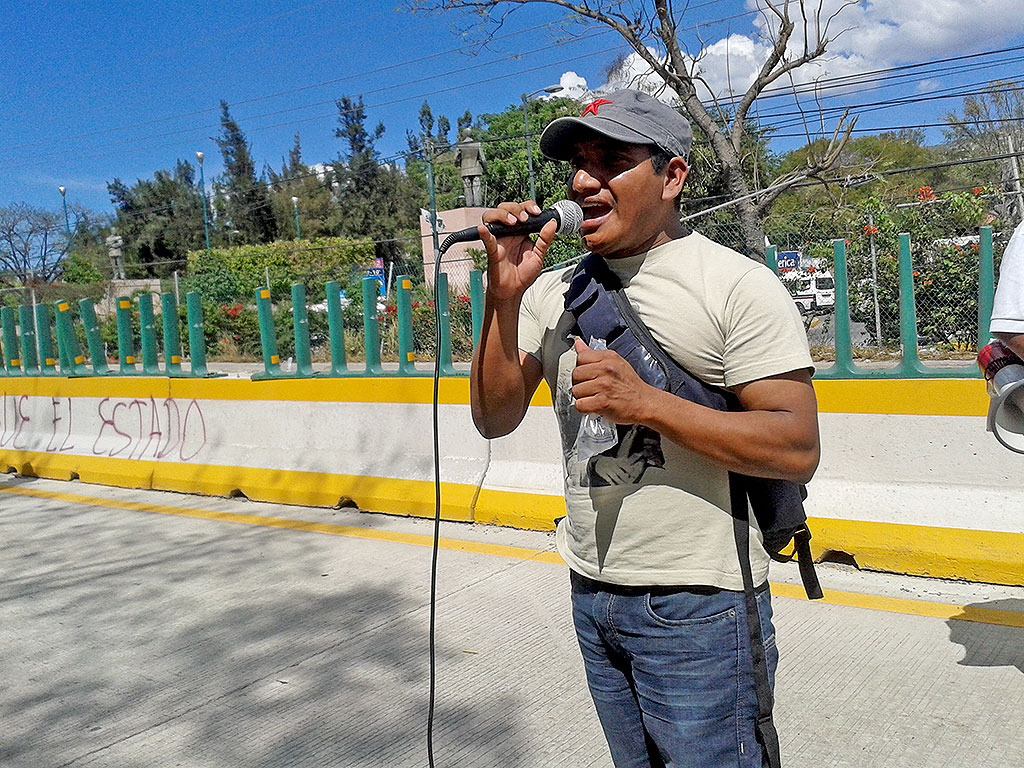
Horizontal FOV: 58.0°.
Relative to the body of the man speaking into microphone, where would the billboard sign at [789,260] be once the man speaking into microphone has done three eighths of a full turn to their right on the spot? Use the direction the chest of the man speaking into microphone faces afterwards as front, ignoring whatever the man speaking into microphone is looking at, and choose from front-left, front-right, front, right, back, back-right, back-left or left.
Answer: front

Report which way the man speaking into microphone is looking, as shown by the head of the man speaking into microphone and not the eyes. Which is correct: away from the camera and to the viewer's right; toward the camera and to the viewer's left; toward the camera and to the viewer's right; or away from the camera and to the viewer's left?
toward the camera and to the viewer's left

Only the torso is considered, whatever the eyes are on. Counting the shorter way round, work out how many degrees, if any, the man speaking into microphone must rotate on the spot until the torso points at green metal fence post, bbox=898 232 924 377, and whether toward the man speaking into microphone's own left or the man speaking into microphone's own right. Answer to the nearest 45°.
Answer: approximately 135° to the man speaking into microphone's own right

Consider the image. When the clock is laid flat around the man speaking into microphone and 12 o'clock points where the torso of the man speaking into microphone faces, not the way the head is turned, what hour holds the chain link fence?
The chain link fence is roughly at 5 o'clock from the man speaking into microphone.

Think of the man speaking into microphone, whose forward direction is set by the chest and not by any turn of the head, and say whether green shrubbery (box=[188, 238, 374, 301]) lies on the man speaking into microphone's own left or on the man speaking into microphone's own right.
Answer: on the man speaking into microphone's own right

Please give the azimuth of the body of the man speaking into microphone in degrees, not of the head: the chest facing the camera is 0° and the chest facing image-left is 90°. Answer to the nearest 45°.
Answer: approximately 45°

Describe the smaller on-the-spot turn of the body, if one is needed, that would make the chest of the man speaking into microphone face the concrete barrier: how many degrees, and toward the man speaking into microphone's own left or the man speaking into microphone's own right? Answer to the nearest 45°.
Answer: approximately 135° to the man speaking into microphone's own right

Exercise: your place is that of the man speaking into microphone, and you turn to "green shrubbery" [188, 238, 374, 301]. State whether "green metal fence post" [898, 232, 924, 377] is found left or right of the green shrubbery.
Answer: right
